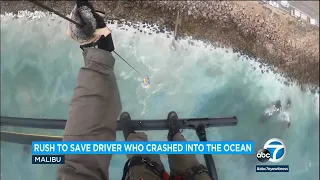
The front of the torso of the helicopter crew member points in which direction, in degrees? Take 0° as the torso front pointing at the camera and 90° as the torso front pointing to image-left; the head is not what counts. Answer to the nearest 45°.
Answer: approximately 180°
